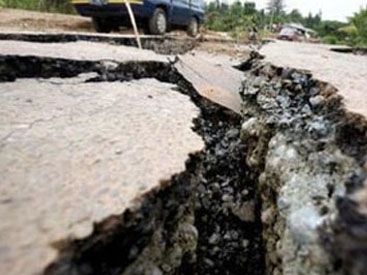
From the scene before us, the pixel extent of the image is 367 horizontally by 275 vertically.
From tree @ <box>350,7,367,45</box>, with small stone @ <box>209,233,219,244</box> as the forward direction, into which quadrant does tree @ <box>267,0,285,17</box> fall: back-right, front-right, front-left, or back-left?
back-right
